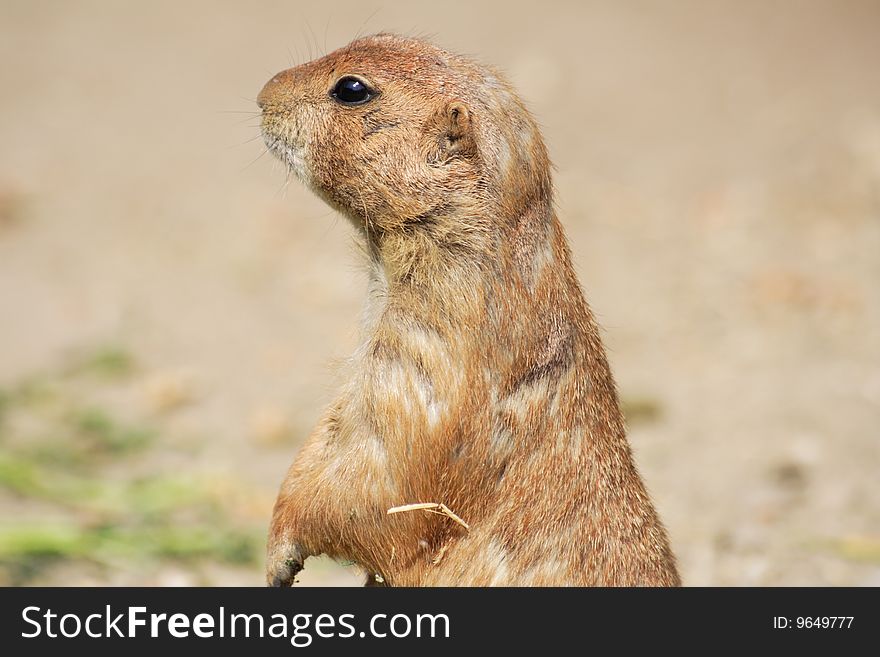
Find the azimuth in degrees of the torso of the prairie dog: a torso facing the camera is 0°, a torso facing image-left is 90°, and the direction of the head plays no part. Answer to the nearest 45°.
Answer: approximately 90°
